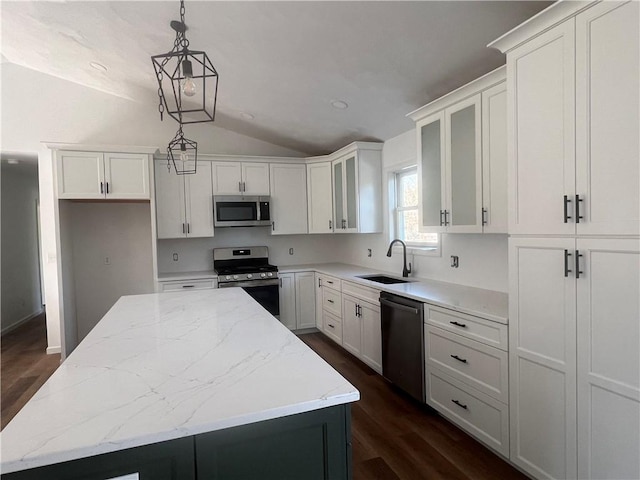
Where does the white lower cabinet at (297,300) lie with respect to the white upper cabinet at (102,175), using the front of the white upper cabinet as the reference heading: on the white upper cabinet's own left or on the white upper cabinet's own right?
on the white upper cabinet's own left

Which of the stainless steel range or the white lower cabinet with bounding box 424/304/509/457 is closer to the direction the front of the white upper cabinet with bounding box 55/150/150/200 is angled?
the white lower cabinet

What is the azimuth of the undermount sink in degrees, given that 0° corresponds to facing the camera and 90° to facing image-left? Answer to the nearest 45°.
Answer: approximately 45°

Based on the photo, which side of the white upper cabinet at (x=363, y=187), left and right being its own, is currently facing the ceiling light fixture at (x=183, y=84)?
front

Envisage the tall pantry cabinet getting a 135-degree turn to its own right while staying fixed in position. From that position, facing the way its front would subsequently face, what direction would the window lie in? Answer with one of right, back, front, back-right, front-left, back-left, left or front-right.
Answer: front-left

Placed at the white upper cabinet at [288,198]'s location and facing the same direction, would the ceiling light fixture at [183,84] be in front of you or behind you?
in front

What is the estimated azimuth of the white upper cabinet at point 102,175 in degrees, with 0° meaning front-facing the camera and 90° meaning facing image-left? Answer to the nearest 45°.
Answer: approximately 0°

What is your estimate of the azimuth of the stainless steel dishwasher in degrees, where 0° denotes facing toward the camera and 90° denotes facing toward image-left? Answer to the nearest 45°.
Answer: approximately 45°
